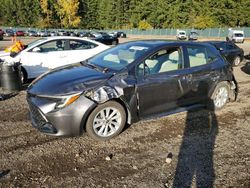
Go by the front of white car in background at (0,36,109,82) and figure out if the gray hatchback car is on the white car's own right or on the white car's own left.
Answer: on the white car's own left

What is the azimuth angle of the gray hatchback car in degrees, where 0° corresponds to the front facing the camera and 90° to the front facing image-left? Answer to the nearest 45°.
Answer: approximately 45°

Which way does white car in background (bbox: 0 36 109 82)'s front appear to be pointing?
to the viewer's left

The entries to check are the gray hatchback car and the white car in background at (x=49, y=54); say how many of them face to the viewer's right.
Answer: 0

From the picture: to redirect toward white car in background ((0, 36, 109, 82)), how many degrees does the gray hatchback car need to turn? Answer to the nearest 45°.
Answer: approximately 90° to its right
